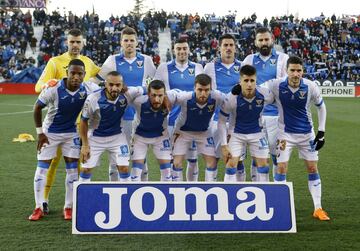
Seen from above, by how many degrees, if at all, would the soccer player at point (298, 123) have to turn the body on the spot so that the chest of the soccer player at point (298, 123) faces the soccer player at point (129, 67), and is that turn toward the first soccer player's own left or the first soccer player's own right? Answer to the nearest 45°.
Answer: approximately 90° to the first soccer player's own right

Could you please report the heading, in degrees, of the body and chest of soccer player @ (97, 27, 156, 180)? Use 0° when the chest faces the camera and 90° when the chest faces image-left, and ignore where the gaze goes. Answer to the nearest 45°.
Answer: approximately 0°

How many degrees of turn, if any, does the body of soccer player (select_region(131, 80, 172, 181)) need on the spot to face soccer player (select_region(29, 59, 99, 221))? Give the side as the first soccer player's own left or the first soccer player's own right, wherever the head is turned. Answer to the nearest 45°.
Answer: approximately 90° to the first soccer player's own right

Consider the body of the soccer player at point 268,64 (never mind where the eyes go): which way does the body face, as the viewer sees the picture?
toward the camera

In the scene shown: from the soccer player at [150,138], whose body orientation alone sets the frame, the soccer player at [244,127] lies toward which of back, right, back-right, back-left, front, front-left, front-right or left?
left

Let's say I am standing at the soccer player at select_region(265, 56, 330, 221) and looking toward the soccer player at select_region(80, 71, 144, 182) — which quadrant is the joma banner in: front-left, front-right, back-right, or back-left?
front-left

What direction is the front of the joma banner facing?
toward the camera

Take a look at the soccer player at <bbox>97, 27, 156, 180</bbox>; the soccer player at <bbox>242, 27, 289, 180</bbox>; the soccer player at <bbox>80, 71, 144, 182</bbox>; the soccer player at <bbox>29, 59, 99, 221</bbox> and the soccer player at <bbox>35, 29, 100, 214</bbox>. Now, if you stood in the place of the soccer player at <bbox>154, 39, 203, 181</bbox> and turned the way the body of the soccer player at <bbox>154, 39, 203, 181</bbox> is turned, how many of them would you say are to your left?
1

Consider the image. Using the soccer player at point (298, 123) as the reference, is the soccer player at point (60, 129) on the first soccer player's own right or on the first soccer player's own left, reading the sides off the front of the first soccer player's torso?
on the first soccer player's own right

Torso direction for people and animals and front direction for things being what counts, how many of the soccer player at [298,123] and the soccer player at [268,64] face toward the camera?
2

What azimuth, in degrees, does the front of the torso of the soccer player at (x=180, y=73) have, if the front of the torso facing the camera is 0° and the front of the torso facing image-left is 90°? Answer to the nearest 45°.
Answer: approximately 0°
